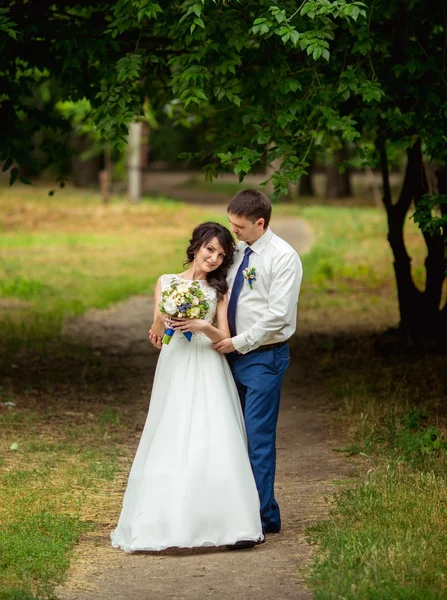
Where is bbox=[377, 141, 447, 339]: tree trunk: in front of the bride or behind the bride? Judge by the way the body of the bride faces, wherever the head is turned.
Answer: behind

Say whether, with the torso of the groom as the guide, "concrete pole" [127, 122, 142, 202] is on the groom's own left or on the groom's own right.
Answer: on the groom's own right

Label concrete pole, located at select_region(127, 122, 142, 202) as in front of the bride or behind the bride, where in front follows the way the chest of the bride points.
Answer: behind

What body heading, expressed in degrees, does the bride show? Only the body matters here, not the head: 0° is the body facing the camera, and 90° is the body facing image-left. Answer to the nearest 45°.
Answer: approximately 0°

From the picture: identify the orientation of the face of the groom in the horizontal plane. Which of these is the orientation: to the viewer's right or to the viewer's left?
to the viewer's left

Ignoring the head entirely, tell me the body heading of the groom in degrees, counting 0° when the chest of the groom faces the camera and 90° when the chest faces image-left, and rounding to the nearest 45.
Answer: approximately 45°
